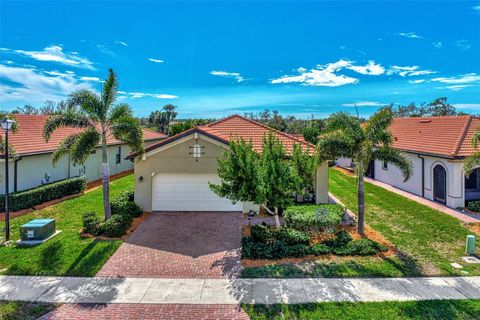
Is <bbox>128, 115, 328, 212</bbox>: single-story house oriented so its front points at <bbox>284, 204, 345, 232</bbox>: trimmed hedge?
no

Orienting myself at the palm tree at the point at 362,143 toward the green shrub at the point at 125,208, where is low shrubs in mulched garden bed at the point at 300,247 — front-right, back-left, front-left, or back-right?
front-left

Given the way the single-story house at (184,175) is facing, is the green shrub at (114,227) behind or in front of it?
in front

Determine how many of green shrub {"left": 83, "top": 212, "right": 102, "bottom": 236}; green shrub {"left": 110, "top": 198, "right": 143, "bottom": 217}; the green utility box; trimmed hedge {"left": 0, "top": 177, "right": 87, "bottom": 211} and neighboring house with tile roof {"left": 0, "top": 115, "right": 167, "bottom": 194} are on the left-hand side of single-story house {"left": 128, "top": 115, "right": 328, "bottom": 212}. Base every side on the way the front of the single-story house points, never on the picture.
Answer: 0

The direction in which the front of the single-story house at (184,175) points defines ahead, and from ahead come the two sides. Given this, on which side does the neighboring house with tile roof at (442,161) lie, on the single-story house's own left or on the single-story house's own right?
on the single-story house's own left

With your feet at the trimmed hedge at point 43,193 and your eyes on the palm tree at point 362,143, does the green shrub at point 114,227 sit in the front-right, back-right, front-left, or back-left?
front-right

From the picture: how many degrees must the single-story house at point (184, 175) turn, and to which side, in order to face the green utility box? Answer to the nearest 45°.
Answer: approximately 45° to its right

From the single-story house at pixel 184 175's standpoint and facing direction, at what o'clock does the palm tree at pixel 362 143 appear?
The palm tree is roughly at 10 o'clock from the single-story house.

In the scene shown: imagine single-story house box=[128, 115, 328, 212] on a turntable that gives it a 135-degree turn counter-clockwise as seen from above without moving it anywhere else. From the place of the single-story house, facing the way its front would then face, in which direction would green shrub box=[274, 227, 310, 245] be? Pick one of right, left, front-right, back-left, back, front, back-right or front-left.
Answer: right

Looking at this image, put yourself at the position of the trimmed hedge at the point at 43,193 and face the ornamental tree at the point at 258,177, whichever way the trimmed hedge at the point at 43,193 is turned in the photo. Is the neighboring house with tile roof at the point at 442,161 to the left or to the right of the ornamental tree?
left

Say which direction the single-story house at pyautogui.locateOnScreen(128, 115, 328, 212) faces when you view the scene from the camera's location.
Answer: facing the viewer

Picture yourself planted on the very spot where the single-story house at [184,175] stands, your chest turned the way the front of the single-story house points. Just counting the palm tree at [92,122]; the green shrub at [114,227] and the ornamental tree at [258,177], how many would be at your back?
0

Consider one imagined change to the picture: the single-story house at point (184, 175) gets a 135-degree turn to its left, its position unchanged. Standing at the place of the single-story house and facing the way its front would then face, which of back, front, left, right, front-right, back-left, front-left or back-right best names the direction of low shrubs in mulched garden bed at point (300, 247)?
right

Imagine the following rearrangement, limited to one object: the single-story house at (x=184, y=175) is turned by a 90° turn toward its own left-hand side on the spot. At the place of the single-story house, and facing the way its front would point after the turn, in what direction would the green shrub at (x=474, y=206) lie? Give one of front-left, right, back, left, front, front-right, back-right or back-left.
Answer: front

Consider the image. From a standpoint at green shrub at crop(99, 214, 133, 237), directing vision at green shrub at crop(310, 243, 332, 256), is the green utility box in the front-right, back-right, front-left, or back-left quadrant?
back-right
